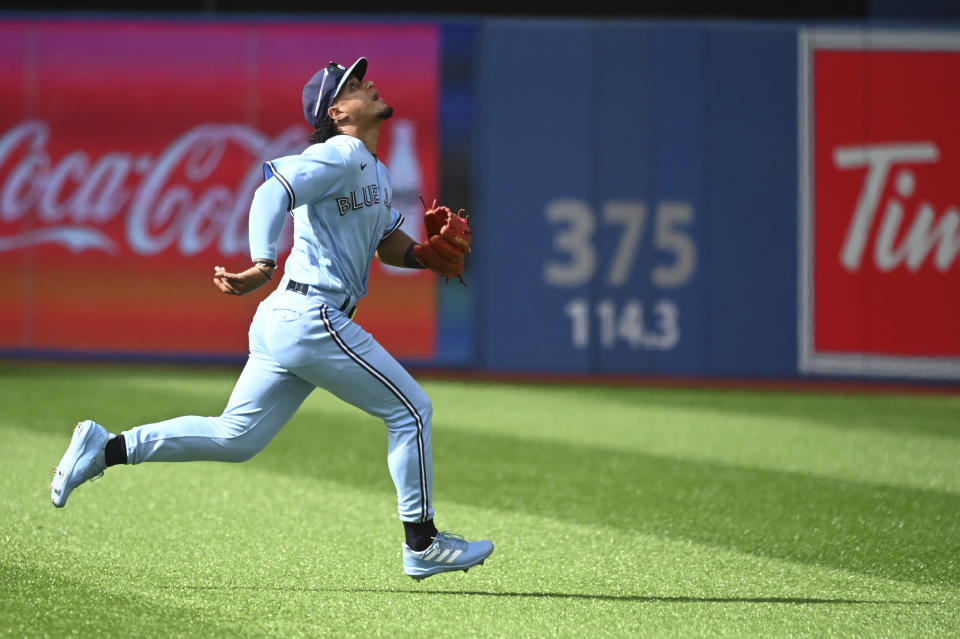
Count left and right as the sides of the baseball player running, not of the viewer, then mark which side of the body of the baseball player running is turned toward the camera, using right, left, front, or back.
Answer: right

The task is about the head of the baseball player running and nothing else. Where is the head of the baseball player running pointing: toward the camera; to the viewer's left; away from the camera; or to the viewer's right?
to the viewer's right
